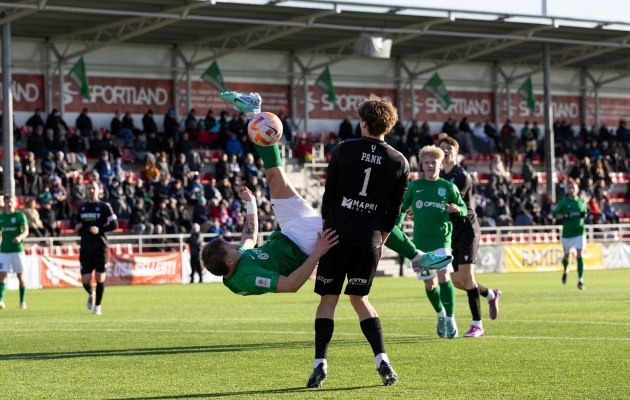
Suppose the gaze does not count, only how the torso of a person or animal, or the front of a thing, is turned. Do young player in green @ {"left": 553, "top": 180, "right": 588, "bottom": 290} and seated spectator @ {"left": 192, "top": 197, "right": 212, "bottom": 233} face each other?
no

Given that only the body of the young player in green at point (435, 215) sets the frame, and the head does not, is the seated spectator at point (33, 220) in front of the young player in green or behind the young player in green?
behind

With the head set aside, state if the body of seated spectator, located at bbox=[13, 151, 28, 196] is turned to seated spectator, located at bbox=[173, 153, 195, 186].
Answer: no

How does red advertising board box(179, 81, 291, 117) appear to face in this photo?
toward the camera

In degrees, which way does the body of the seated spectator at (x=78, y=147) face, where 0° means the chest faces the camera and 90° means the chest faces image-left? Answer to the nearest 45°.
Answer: approximately 315°

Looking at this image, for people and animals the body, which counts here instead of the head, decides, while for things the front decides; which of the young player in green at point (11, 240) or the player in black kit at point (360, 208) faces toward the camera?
the young player in green

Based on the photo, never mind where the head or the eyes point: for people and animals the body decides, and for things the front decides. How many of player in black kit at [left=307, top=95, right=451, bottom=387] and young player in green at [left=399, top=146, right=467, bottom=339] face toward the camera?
1

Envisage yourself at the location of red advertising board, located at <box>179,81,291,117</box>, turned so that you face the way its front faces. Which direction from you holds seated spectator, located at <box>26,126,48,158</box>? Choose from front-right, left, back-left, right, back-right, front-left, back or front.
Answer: front-right

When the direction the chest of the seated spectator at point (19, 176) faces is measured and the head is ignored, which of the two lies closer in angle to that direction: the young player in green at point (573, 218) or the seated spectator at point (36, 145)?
the young player in green

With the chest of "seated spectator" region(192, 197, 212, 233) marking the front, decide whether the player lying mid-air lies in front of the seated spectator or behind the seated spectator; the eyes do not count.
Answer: in front

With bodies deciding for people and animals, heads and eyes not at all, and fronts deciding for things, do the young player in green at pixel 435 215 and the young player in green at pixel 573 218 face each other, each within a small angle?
no

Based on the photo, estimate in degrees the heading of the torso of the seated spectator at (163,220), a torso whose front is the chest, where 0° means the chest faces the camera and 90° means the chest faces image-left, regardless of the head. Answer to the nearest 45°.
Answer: approximately 315°

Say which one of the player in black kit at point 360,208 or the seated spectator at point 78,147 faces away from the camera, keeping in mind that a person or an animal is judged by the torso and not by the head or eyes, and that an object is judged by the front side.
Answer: the player in black kit

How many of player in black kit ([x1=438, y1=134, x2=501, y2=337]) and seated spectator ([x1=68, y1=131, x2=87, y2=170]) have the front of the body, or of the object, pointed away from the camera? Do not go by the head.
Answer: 0

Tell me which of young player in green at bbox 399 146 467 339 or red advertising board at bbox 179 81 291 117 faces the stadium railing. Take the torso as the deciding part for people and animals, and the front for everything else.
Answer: the red advertising board

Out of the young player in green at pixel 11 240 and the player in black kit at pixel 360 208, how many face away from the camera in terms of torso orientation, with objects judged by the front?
1

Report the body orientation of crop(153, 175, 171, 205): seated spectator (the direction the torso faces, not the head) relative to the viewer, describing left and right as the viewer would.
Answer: facing the viewer and to the right of the viewer

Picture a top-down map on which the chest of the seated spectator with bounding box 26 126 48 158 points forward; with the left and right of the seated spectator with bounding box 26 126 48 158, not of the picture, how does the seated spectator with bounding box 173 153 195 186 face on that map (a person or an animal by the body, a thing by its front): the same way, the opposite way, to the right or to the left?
the same way

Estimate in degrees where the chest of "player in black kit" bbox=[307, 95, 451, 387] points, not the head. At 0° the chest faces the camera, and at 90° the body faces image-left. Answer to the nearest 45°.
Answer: approximately 180°

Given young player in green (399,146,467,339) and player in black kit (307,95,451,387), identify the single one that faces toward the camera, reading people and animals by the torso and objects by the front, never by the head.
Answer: the young player in green

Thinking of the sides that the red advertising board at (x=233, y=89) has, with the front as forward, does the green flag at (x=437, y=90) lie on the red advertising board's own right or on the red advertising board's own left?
on the red advertising board's own left
